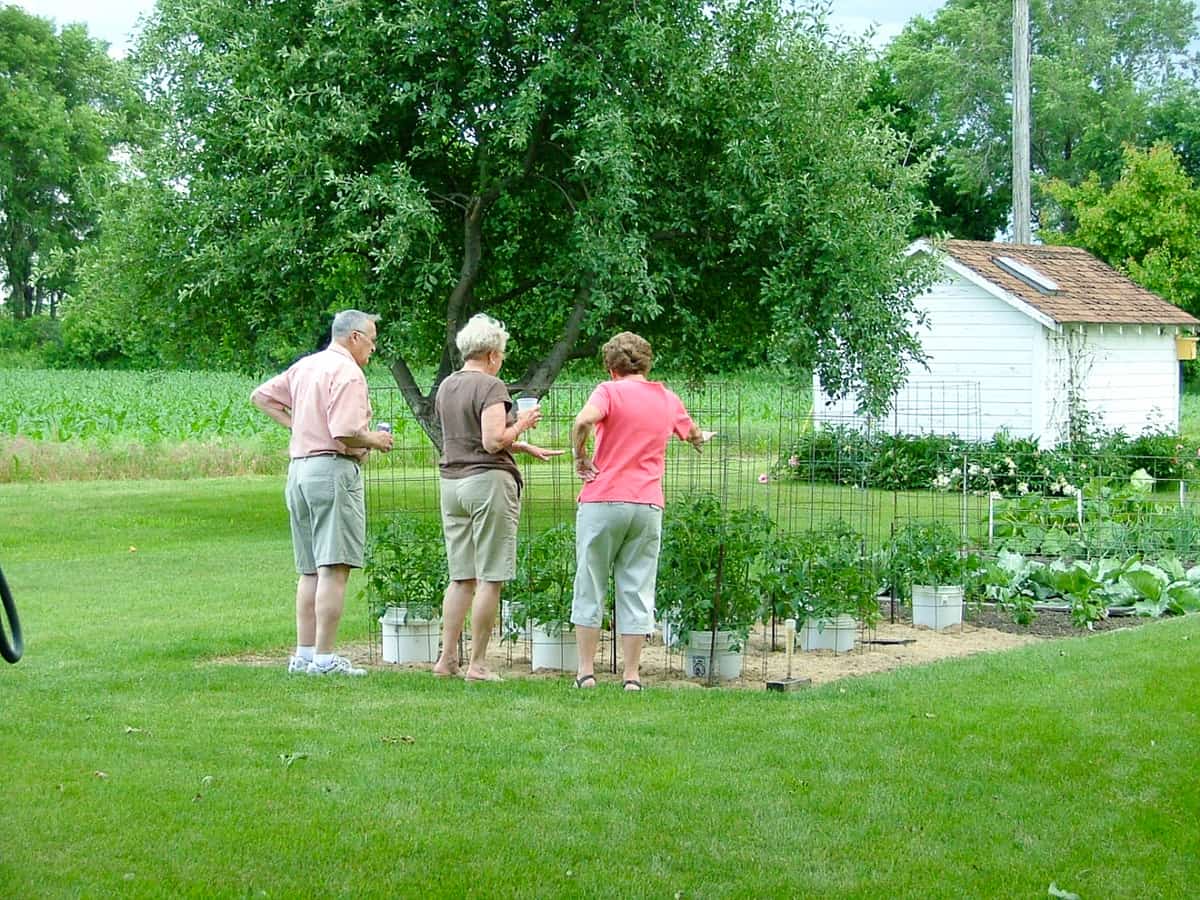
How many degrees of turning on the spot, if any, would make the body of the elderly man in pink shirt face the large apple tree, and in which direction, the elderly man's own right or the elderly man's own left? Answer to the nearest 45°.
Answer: approximately 45° to the elderly man's own left

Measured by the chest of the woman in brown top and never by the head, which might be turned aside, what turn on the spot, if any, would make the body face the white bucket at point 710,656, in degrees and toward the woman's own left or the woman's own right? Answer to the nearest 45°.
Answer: approximately 45° to the woman's own right

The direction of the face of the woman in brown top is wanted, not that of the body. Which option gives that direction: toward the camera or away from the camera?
away from the camera

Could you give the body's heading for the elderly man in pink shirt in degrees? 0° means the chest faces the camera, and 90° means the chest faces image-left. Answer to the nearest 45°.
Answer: approximately 225°

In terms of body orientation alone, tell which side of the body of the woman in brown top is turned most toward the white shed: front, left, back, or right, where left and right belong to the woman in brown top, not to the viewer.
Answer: front

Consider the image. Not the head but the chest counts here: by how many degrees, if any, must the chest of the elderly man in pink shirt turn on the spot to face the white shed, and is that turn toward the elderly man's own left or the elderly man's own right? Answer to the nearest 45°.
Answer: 0° — they already face it

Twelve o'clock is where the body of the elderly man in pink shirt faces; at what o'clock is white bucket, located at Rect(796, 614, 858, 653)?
The white bucket is roughly at 1 o'clock from the elderly man in pink shirt.

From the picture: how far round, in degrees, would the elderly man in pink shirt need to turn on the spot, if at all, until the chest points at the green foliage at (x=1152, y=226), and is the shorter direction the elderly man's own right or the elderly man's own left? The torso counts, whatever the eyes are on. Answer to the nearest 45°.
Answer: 0° — they already face it

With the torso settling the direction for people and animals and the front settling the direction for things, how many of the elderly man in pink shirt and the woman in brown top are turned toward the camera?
0

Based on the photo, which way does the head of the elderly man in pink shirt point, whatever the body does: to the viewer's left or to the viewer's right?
to the viewer's right
